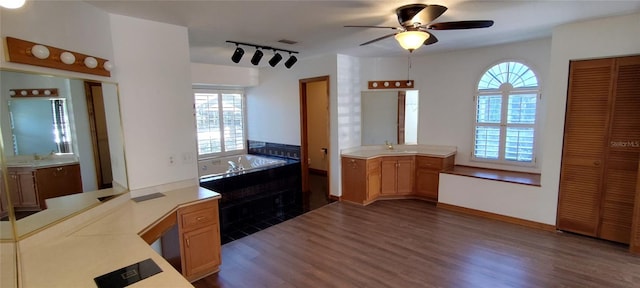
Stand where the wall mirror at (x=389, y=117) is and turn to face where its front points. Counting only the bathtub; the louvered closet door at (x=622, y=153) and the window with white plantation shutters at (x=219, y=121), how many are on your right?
2

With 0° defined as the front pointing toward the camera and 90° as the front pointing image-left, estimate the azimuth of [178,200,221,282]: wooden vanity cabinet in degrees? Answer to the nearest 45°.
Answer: approximately 315°

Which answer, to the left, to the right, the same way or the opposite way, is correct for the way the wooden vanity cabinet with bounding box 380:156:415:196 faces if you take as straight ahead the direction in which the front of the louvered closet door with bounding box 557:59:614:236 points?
to the left

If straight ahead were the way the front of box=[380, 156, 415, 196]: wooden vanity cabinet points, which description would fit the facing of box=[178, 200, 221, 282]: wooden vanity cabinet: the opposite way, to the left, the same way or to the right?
to the left

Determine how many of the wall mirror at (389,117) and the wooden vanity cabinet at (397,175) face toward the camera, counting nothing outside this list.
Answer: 2

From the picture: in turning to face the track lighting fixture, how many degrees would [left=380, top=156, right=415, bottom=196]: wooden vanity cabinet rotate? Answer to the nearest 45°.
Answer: approximately 45° to its right
